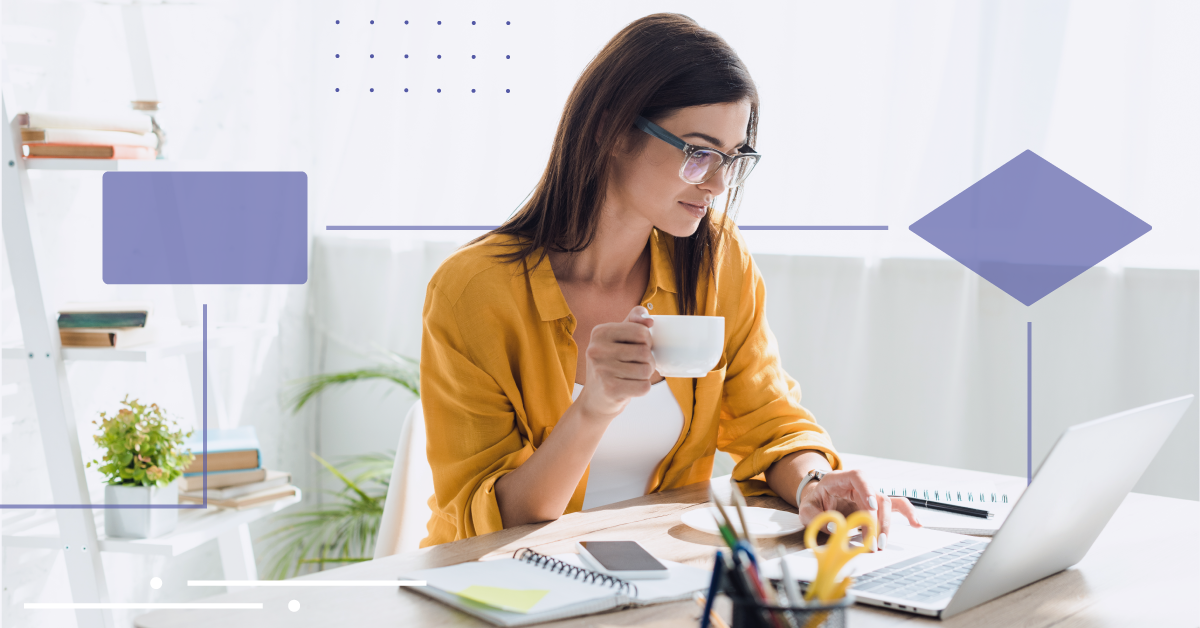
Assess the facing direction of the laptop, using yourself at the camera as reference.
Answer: facing away from the viewer and to the left of the viewer

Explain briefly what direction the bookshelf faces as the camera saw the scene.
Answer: facing the viewer and to the right of the viewer

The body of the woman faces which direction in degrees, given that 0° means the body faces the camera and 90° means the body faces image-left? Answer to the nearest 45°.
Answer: approximately 315°

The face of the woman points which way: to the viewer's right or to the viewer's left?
to the viewer's right

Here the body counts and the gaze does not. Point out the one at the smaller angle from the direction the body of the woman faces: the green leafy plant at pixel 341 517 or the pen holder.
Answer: the pen holder

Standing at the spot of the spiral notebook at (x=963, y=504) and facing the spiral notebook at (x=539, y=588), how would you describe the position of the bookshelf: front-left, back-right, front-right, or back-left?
front-right

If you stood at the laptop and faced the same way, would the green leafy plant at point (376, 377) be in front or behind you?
in front

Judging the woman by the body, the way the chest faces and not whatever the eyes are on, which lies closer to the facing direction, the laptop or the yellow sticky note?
the laptop

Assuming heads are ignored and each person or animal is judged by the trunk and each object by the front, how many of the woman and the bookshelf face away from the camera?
0
